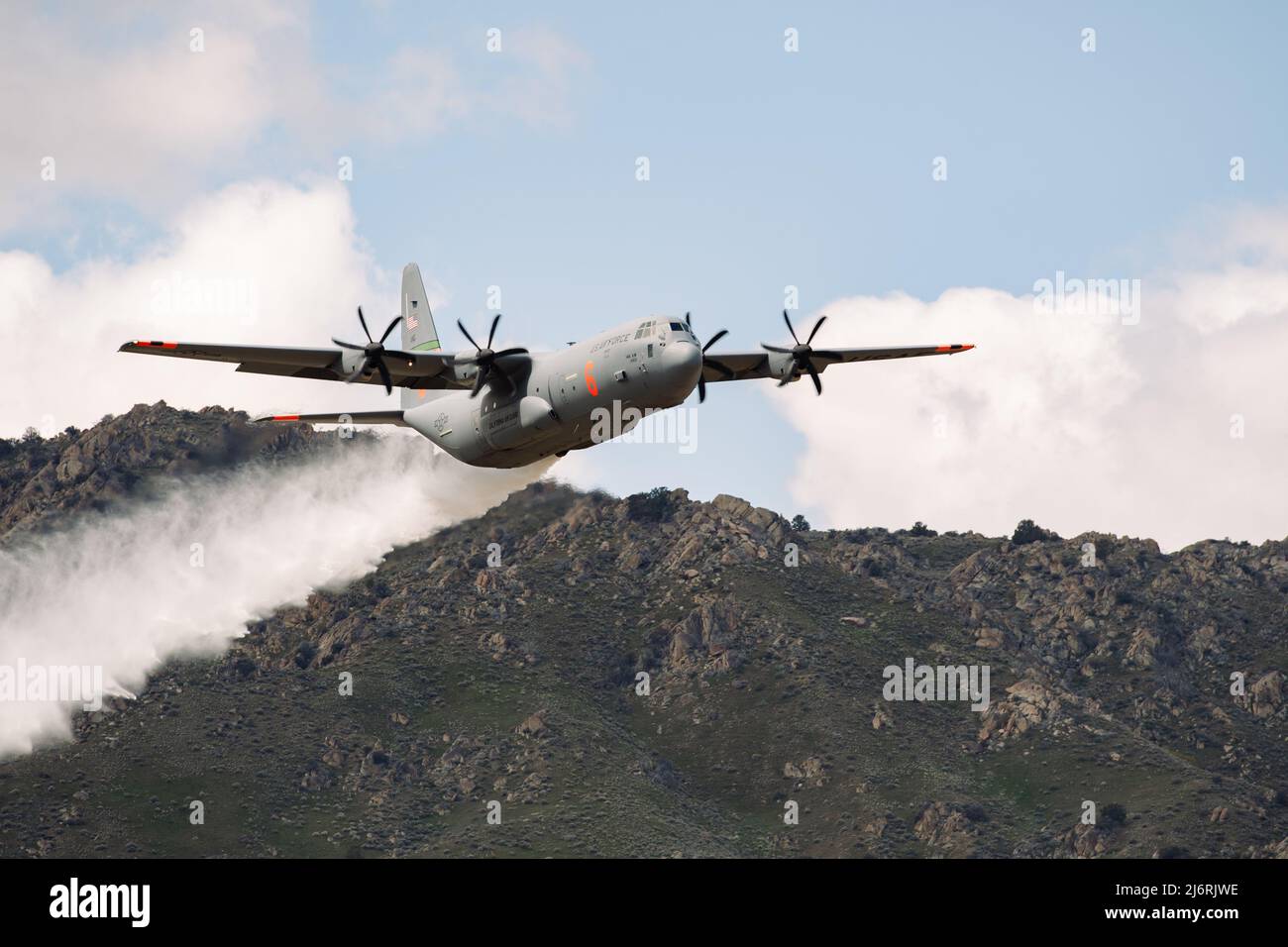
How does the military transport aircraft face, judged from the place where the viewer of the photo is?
facing the viewer and to the right of the viewer
